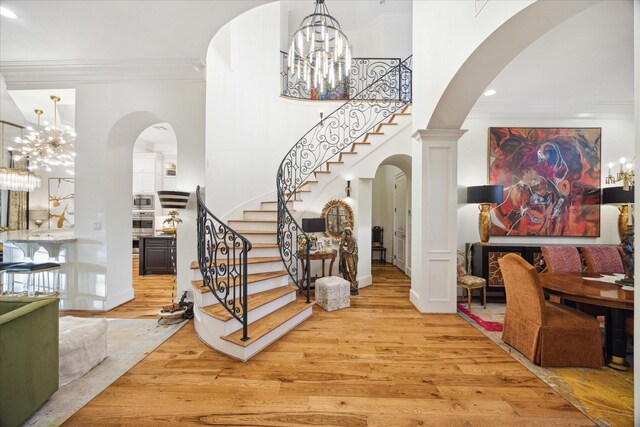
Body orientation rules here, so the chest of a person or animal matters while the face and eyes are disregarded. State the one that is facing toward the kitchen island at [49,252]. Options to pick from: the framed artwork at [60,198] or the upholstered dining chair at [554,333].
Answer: the framed artwork

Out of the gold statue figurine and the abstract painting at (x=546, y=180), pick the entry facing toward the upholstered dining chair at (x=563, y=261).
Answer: the abstract painting

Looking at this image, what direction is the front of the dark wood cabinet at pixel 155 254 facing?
toward the camera

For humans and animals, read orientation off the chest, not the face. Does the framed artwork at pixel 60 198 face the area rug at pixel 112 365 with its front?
yes

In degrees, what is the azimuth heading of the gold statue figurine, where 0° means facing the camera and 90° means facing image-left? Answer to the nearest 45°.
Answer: approximately 45°

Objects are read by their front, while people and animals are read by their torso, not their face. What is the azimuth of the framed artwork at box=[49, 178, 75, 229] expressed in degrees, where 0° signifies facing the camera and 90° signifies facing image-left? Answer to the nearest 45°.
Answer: approximately 0°

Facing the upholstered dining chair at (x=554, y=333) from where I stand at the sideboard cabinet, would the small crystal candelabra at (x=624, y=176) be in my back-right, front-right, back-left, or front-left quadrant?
back-left

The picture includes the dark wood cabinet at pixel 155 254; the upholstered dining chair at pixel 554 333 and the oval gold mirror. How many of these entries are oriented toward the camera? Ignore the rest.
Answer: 2

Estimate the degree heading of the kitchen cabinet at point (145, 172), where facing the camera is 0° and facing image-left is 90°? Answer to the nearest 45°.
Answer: approximately 0°

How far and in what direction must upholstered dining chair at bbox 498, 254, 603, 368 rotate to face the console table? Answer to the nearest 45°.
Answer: approximately 135° to its left

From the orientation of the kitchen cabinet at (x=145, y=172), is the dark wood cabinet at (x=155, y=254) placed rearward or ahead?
ahead

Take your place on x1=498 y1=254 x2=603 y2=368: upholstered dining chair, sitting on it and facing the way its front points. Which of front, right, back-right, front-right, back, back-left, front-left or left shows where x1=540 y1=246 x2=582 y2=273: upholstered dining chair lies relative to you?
front-left

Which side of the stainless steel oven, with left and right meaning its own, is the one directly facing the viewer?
front
